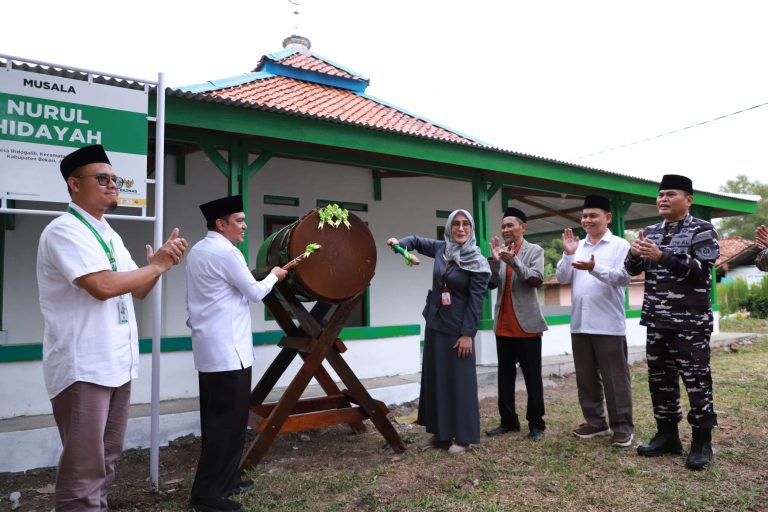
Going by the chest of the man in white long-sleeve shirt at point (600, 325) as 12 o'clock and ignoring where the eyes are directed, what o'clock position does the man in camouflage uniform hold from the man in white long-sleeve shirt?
The man in camouflage uniform is roughly at 9 o'clock from the man in white long-sleeve shirt.

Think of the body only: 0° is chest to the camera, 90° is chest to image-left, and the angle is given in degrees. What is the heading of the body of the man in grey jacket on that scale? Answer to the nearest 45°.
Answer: approximately 45°

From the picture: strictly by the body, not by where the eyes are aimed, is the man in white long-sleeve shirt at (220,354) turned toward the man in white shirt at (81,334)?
no

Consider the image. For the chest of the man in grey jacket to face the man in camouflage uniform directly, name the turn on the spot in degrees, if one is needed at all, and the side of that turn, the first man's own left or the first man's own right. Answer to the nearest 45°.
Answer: approximately 90° to the first man's own left

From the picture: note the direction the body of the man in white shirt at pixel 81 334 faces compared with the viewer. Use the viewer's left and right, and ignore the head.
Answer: facing the viewer and to the right of the viewer

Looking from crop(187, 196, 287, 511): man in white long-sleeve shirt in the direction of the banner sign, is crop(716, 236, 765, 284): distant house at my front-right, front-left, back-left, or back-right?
back-right

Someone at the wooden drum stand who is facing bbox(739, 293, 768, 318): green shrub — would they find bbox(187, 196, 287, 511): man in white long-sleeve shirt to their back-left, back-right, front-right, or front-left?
back-right

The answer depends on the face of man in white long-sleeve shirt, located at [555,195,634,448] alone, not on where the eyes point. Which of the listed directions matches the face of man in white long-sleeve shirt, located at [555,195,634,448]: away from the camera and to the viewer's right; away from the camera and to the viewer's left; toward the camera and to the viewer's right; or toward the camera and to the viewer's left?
toward the camera and to the viewer's left

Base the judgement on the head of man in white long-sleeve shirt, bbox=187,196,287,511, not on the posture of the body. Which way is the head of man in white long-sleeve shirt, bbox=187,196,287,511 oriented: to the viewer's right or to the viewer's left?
to the viewer's right

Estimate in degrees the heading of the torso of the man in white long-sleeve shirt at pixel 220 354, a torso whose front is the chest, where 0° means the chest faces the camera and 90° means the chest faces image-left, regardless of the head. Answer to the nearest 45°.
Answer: approximately 225°

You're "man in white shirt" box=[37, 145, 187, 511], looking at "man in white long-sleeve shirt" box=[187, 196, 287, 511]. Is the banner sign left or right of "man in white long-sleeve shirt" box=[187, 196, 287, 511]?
left

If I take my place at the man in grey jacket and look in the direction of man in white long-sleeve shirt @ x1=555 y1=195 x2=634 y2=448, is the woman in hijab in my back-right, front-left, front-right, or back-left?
back-right

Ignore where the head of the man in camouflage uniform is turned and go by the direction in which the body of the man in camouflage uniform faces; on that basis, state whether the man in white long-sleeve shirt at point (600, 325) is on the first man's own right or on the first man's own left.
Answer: on the first man's own right

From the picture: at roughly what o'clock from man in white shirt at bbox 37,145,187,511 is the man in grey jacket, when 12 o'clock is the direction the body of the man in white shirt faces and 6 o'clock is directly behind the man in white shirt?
The man in grey jacket is roughly at 10 o'clock from the man in white shirt.

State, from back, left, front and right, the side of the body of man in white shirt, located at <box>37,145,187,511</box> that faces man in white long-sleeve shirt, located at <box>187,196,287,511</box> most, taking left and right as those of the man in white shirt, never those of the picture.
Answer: left

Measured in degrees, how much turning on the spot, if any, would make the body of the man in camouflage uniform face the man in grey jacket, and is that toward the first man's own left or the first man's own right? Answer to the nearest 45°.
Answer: approximately 45° to the first man's own right

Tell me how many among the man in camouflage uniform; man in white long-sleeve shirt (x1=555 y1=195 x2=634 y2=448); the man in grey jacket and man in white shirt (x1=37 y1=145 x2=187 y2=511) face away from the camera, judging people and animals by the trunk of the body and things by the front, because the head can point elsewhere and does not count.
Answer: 0

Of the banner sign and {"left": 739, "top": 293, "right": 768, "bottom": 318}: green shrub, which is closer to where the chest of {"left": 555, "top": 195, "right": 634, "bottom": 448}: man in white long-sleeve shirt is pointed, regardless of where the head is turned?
the banner sign

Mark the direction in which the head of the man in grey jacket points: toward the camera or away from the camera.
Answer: toward the camera

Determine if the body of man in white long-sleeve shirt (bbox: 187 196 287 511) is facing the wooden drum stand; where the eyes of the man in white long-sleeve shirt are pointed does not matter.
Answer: yes

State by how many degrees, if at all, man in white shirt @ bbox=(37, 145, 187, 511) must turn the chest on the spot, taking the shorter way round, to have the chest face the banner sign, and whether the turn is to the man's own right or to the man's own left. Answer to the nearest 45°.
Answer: approximately 135° to the man's own left
